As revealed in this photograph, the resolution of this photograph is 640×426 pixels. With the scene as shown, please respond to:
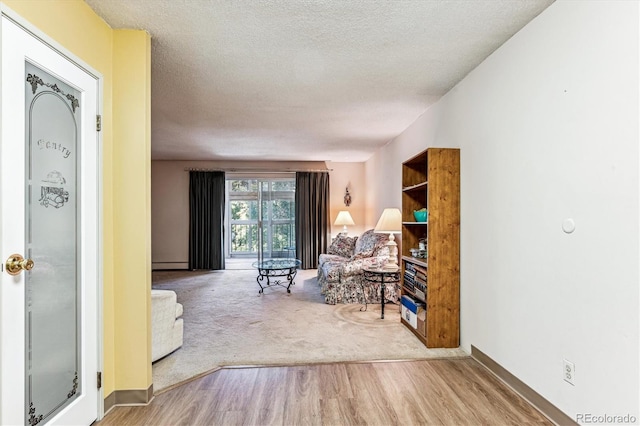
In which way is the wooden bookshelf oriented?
to the viewer's left

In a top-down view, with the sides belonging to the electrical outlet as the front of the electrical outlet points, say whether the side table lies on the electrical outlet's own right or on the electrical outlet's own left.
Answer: on the electrical outlet's own right

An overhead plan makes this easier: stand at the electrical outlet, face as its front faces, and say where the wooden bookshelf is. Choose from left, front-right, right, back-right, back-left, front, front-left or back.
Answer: right

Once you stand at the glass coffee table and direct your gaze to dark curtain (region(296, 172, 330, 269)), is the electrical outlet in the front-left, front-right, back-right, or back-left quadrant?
back-right

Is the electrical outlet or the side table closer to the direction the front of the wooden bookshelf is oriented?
the side table

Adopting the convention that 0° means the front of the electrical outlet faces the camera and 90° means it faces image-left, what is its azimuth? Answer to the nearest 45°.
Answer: approximately 45°

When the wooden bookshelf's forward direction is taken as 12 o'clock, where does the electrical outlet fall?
The electrical outlet is roughly at 8 o'clock from the wooden bookshelf.

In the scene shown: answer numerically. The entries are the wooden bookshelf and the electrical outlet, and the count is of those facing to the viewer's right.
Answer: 0

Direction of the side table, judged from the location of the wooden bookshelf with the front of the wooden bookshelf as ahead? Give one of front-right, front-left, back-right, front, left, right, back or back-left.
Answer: front-right

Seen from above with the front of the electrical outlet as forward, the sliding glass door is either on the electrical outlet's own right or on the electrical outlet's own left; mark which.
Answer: on the electrical outlet's own right

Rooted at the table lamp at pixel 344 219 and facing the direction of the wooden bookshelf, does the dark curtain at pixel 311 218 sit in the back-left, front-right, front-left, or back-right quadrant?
back-right

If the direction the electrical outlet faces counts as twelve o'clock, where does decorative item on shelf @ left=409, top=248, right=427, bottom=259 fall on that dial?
The decorative item on shelf is roughly at 3 o'clock from the electrical outlet.

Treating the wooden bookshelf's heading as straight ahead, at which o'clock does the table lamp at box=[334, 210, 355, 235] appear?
The table lamp is roughly at 2 o'clock from the wooden bookshelf.

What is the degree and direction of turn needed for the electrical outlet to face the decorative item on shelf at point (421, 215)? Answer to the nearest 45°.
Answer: approximately 90° to its right
